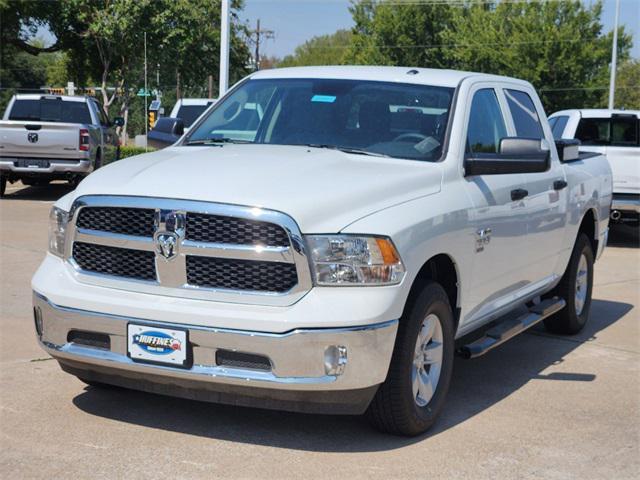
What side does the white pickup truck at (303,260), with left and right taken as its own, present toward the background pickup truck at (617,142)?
back

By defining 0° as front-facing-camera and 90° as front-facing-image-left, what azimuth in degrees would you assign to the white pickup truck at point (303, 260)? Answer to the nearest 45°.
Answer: approximately 45°

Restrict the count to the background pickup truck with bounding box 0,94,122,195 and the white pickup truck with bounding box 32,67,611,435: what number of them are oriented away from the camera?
1

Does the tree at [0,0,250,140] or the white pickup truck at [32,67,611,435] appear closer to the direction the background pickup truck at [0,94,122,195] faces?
the tree

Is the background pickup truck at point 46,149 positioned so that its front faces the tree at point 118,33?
yes

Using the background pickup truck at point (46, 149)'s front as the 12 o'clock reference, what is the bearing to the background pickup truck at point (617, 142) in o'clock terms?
the background pickup truck at point (617, 142) is roughly at 4 o'clock from the background pickup truck at point (46, 149).

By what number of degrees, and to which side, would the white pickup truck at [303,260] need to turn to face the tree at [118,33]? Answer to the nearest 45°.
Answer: approximately 135° to its right

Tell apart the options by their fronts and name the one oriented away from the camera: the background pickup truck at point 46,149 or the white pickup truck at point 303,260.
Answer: the background pickup truck

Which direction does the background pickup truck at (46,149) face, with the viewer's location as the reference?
facing away from the viewer

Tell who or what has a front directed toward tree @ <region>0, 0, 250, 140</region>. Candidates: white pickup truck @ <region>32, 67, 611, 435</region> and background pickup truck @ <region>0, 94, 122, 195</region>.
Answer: the background pickup truck

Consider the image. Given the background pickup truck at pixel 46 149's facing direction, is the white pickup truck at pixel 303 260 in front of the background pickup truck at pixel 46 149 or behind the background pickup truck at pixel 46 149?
behind
